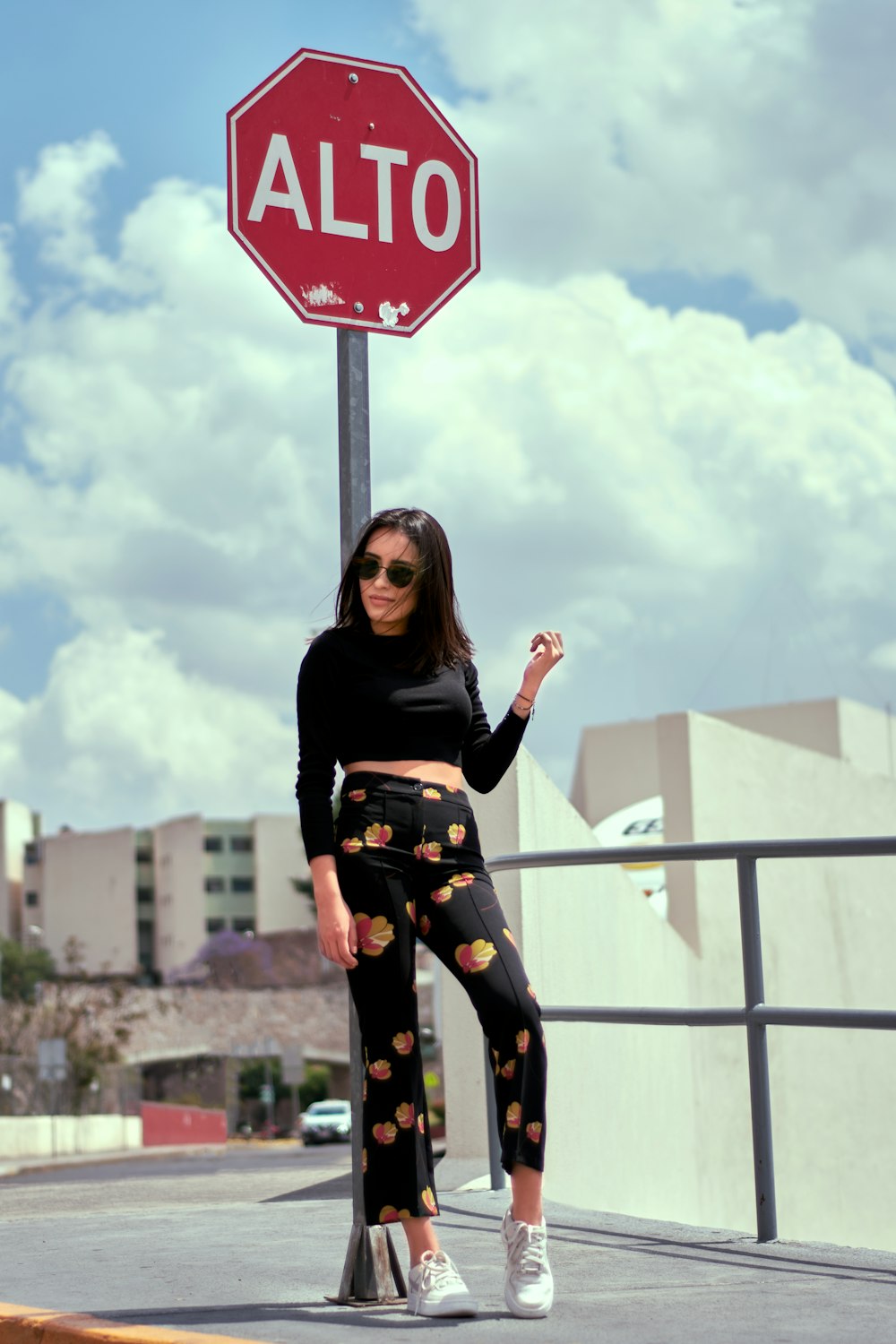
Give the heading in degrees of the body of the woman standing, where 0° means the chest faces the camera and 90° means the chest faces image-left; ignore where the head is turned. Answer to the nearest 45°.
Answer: approximately 0°

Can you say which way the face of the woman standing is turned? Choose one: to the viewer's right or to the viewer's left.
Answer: to the viewer's left

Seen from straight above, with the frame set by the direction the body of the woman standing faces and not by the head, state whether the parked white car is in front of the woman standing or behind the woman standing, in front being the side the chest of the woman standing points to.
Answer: behind

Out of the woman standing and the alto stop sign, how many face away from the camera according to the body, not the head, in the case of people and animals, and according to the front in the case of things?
0

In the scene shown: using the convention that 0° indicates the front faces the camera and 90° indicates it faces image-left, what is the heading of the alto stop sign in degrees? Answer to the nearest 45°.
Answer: approximately 315°

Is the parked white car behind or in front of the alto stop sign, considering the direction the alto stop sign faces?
behind
